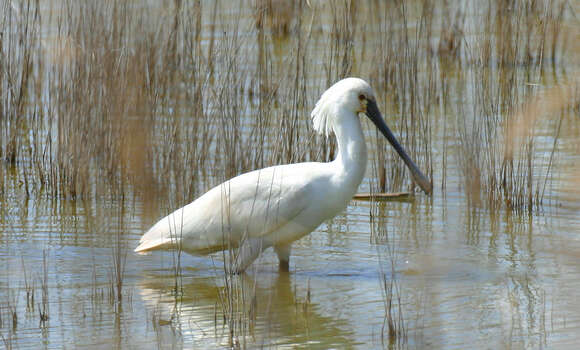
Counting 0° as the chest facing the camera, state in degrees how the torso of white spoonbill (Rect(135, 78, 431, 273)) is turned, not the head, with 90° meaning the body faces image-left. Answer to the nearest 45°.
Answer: approximately 270°
